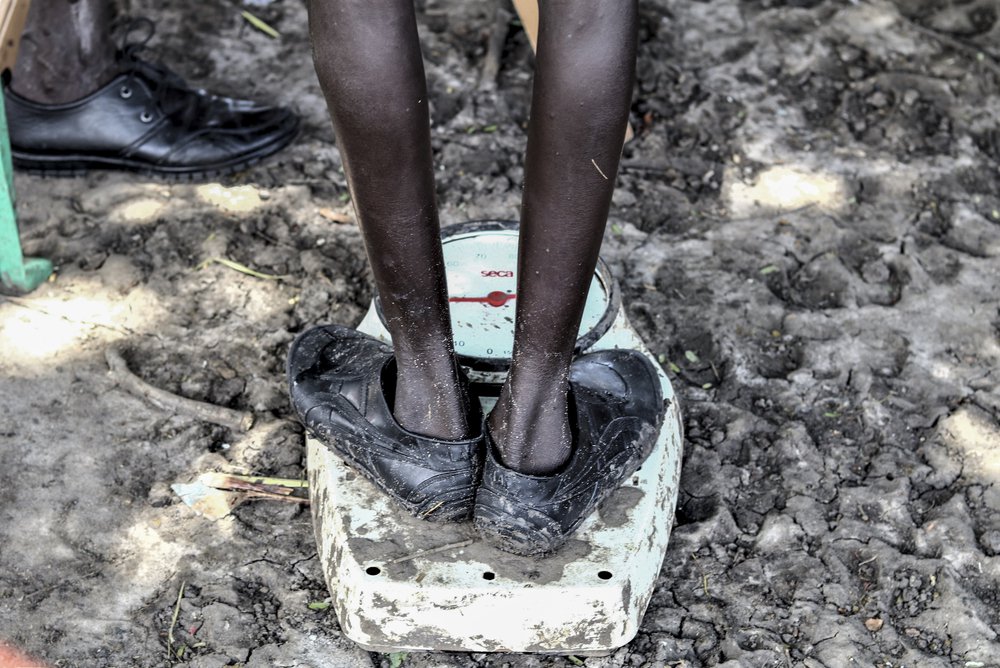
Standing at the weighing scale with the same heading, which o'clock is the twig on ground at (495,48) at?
The twig on ground is roughly at 6 o'clock from the weighing scale.

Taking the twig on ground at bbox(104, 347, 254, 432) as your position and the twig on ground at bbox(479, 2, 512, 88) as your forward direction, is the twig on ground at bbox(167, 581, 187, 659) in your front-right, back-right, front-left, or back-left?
back-right

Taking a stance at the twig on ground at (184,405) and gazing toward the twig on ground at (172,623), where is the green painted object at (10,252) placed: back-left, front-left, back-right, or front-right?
back-right

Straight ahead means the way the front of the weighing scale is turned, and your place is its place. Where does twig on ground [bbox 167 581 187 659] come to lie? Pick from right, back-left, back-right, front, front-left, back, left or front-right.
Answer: right

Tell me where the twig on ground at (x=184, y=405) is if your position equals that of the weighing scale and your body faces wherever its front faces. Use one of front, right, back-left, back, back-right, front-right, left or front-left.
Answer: back-right

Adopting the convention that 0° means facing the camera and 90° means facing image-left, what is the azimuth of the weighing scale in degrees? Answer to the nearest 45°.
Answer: approximately 0°

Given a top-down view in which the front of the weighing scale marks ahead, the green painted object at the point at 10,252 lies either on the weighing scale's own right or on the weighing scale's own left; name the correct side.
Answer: on the weighing scale's own right
